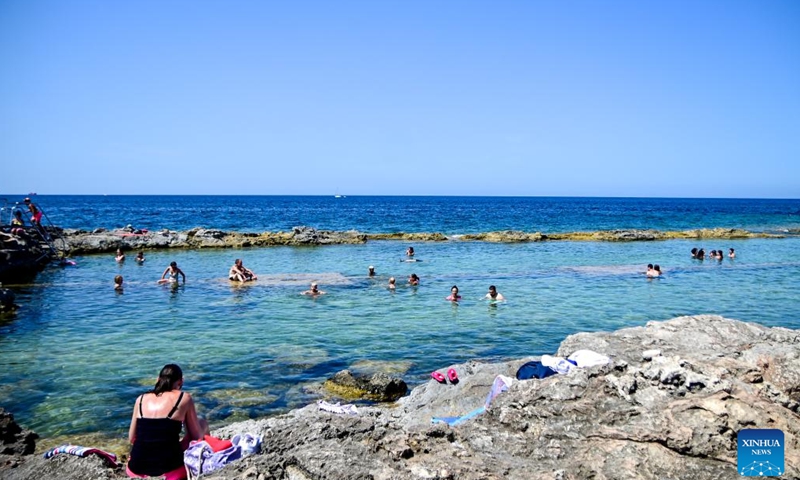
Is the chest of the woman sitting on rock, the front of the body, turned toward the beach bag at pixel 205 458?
no

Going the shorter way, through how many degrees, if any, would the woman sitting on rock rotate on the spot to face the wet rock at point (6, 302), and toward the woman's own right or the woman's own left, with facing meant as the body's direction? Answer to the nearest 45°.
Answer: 0° — they already face it

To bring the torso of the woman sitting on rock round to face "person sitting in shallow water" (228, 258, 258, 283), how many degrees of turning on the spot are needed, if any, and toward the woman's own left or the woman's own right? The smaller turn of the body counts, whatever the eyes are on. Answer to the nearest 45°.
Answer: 0° — they already face them

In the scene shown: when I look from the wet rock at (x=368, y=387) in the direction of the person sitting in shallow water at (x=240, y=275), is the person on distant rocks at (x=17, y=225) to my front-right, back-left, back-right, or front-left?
front-left

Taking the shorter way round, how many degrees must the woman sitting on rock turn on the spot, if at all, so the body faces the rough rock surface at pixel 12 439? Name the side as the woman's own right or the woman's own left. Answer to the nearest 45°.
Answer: approximately 45° to the woman's own left

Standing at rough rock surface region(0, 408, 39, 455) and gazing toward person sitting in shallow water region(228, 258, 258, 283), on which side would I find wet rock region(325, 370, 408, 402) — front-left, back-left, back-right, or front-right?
front-right

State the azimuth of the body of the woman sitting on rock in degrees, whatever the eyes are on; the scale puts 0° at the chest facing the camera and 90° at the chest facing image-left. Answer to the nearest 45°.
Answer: approximately 180°

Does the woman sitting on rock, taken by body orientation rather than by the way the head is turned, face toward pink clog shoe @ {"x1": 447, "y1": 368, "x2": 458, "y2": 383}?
no

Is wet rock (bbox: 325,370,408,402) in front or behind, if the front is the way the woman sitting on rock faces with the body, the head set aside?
in front

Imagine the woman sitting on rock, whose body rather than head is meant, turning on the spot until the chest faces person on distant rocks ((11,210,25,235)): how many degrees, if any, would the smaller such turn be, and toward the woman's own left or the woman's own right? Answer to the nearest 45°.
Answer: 0° — they already face them

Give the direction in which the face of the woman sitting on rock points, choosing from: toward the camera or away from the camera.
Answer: away from the camera
